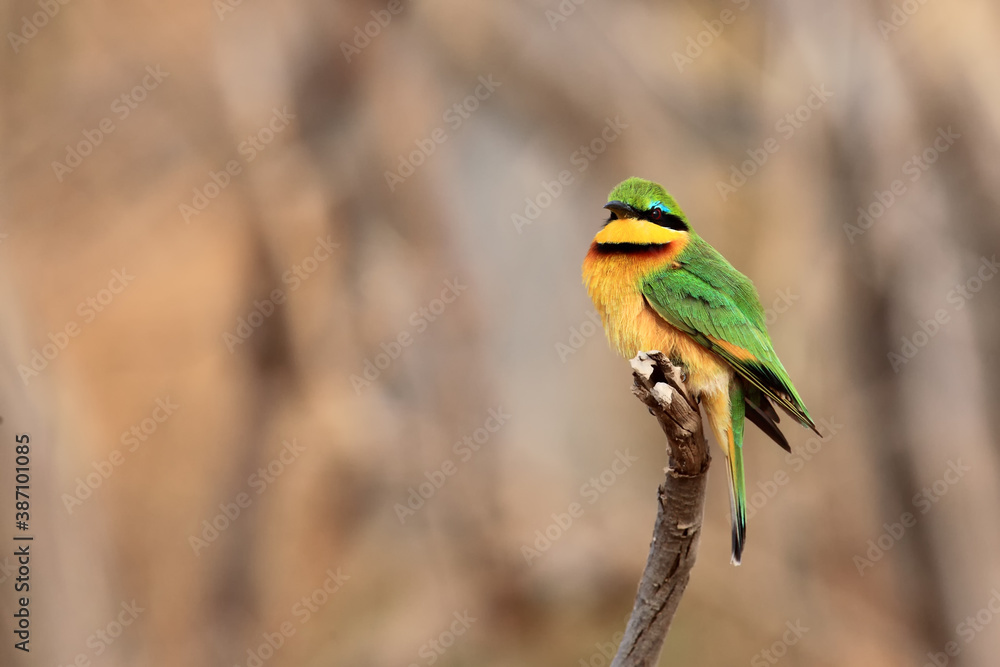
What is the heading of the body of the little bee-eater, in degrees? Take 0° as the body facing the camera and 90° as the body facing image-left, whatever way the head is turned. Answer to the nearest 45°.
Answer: approximately 45°
